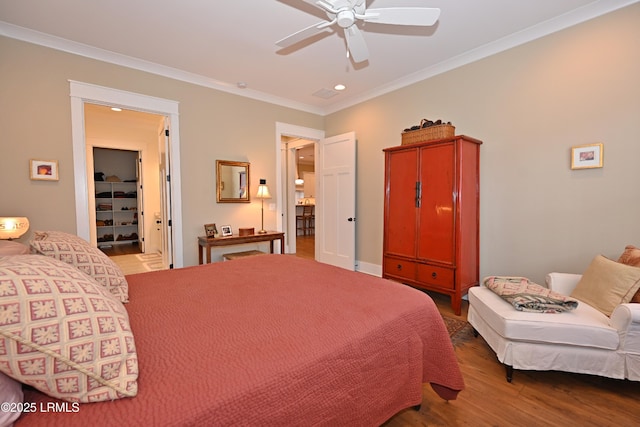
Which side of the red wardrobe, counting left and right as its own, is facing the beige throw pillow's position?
left

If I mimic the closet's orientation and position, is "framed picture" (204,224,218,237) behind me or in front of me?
in front

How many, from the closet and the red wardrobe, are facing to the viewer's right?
0

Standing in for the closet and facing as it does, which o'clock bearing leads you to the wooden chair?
The wooden chair is roughly at 9 o'clock from the closet.

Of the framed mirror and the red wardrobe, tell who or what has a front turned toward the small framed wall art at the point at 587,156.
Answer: the framed mirror

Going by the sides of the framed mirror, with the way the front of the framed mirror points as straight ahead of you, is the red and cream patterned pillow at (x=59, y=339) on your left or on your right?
on your right

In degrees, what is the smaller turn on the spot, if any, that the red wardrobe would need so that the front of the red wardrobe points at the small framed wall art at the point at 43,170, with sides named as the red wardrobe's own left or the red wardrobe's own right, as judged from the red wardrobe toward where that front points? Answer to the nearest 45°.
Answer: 0° — it already faces it

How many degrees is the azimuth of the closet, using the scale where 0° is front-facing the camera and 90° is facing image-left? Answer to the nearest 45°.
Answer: approximately 0°

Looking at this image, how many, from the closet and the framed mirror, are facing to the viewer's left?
0

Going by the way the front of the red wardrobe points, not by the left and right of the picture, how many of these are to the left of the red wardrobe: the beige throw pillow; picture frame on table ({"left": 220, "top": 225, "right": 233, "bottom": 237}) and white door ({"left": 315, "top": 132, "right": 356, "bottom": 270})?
1

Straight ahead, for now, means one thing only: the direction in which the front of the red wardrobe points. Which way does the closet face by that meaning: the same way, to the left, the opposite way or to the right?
to the left

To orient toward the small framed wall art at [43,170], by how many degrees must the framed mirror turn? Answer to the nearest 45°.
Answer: approximately 90° to its right
